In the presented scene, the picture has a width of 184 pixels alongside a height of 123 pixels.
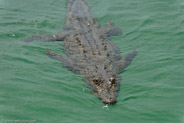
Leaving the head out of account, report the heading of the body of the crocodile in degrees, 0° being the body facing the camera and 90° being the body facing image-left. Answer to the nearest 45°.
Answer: approximately 0°
